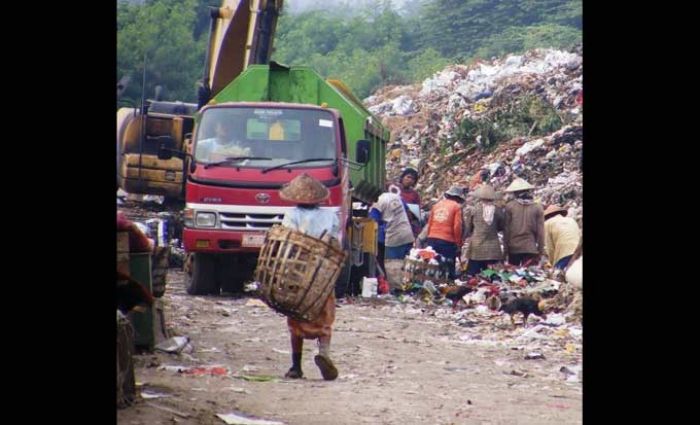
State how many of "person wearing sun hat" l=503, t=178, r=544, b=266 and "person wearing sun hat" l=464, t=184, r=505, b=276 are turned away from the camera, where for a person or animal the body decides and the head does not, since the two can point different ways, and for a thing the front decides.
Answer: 2

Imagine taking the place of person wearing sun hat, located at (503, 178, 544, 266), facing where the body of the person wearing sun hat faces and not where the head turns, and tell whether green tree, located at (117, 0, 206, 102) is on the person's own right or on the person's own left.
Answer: on the person's own left

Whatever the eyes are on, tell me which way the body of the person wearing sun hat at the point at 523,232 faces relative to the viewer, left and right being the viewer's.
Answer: facing away from the viewer

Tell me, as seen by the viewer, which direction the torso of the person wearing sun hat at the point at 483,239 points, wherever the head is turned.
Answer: away from the camera

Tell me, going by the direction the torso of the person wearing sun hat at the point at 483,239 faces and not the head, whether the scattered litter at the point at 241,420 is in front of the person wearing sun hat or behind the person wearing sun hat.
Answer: behind

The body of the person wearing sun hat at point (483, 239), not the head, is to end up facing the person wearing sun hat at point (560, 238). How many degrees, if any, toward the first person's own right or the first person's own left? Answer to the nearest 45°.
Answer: approximately 135° to the first person's own right
